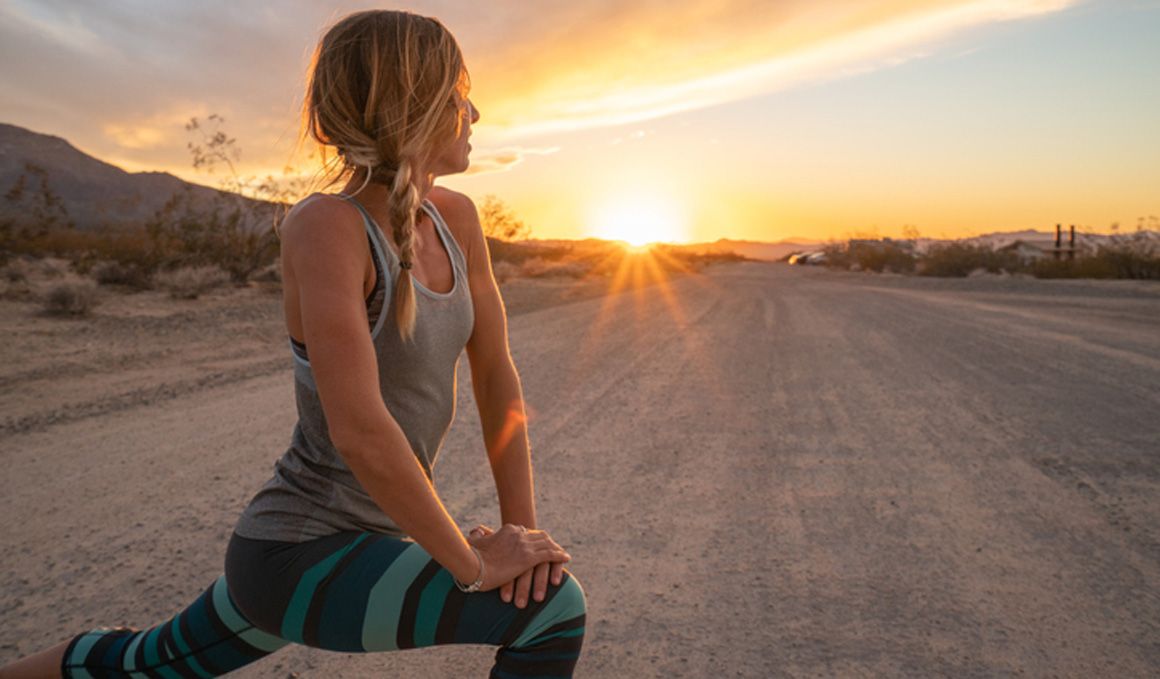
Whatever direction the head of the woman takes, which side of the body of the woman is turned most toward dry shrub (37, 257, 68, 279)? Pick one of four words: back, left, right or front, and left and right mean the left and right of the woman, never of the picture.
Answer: left

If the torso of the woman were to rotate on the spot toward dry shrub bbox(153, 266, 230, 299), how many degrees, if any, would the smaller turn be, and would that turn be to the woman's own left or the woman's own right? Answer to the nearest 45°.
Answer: approximately 90° to the woman's own left

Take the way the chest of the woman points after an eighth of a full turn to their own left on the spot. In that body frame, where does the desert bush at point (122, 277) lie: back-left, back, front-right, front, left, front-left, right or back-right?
front-left

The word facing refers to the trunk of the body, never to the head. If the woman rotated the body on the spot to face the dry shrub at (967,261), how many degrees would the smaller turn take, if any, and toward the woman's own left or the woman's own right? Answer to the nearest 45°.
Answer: approximately 45° to the woman's own left

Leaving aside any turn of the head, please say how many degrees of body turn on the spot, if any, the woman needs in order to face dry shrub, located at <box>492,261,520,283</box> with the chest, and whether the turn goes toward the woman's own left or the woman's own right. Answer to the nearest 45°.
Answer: approximately 90° to the woman's own left

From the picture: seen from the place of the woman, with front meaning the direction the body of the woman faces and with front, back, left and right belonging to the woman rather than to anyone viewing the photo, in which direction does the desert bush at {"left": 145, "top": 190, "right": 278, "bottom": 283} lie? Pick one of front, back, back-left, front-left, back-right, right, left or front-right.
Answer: left

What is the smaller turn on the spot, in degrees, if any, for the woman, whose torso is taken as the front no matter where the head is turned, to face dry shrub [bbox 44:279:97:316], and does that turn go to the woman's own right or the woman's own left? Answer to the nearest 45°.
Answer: approximately 90° to the woman's own left

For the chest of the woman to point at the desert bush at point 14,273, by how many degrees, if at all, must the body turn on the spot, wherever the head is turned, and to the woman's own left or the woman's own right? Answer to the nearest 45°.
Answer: approximately 90° to the woman's own left

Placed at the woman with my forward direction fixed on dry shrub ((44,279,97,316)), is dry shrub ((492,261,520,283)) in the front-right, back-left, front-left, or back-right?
front-right

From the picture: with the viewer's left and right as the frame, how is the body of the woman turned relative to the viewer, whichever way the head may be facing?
facing to the right of the viewer
